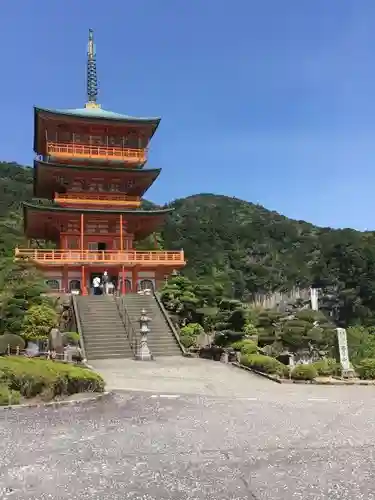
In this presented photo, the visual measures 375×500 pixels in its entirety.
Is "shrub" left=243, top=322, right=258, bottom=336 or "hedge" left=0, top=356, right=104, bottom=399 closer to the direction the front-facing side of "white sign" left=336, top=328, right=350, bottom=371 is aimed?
the hedge

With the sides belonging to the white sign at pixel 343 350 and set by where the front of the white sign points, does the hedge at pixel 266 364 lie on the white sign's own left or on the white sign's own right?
on the white sign's own right

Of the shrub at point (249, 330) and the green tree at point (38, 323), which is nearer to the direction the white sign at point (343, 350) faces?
the green tree

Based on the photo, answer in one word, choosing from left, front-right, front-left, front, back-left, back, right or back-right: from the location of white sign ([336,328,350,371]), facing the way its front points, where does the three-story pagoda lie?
back-right

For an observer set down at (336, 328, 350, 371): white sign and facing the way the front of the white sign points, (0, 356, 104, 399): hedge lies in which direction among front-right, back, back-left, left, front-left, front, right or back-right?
front-right

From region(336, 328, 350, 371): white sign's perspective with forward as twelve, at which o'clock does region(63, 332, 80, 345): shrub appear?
The shrub is roughly at 3 o'clock from the white sign.

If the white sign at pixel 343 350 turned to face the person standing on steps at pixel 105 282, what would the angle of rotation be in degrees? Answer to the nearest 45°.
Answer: approximately 135° to its right

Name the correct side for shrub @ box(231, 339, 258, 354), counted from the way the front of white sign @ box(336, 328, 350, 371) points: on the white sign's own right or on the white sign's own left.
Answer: on the white sign's own right

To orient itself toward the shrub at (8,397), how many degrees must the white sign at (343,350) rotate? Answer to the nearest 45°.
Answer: approximately 45° to its right

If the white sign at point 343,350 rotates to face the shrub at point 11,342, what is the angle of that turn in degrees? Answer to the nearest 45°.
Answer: approximately 90° to its right

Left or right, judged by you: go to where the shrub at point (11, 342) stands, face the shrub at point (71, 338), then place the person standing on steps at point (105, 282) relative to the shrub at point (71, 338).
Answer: left

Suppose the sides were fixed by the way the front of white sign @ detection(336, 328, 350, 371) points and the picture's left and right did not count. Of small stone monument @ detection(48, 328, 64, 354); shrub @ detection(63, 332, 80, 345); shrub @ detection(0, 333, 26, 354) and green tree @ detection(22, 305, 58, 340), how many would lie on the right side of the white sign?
4

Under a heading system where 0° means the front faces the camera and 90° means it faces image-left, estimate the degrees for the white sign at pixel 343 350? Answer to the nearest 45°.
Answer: approximately 0°
